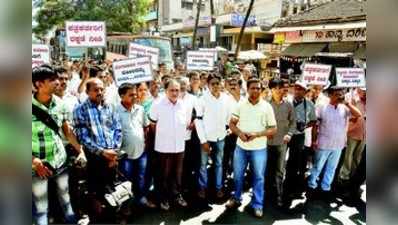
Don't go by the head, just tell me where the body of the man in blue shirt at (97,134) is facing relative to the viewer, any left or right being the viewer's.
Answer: facing the viewer and to the right of the viewer

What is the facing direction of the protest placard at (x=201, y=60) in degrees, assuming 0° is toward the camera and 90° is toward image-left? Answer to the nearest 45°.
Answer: approximately 0°

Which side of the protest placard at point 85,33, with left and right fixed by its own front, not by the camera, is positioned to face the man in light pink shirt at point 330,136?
left

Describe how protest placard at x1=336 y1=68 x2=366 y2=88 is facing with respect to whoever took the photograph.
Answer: facing the viewer

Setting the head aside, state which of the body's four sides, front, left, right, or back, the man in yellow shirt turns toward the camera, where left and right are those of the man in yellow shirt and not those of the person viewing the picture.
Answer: front

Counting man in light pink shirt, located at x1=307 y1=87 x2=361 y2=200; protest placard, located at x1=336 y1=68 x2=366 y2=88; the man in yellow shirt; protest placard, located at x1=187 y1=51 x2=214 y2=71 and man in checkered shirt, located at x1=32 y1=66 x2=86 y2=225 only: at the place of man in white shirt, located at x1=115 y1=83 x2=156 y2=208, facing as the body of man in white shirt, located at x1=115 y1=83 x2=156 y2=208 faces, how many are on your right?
1
